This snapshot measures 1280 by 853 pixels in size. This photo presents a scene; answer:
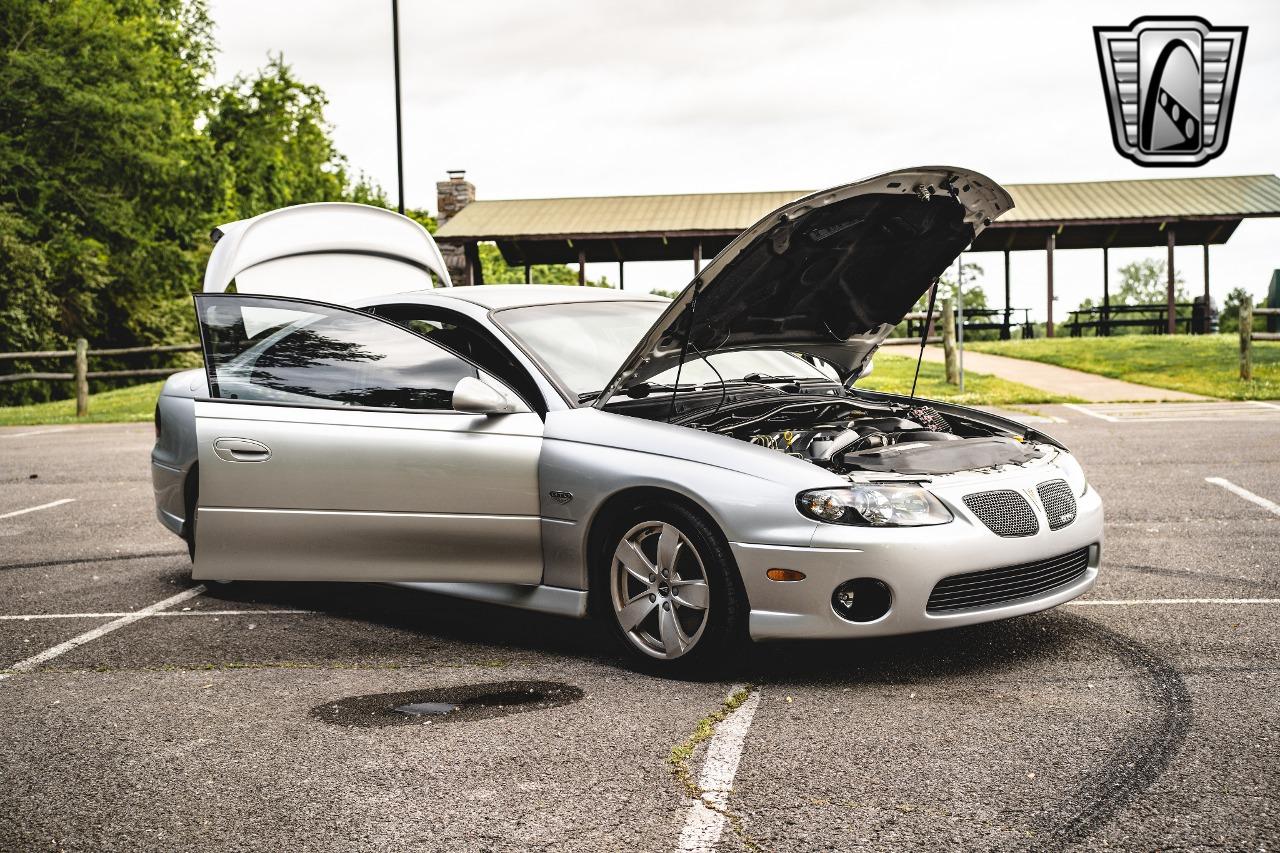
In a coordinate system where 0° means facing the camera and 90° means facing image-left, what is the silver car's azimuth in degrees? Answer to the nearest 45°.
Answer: approximately 315°

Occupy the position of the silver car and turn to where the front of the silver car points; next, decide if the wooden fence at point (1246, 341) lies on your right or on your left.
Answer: on your left

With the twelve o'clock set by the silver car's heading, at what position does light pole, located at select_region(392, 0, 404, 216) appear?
The light pole is roughly at 7 o'clock from the silver car.

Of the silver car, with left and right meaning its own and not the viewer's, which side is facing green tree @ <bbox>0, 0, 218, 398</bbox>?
back

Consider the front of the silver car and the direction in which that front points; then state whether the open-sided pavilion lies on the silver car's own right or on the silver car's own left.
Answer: on the silver car's own left
